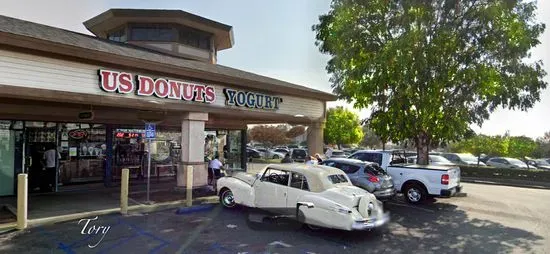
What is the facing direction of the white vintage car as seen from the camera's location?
facing away from the viewer and to the left of the viewer

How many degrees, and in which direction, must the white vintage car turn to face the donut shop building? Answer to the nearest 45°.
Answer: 0° — it already faces it

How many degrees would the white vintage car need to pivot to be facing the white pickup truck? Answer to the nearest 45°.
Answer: approximately 90° to its right

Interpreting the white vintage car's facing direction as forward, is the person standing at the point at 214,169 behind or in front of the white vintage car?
in front

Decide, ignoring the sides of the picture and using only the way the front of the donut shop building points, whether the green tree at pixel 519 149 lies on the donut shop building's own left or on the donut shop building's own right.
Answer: on the donut shop building's own left

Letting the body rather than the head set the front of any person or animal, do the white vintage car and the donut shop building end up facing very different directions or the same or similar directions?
very different directions

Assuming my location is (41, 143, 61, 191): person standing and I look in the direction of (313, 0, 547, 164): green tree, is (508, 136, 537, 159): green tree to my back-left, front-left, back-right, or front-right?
front-left

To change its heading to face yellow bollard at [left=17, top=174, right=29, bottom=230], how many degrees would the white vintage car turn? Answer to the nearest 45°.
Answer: approximately 45° to its left

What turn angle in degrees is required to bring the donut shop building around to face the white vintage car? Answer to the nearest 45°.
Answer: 0° — it already faces it

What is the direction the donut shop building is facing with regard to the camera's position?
facing the viewer and to the right of the viewer
